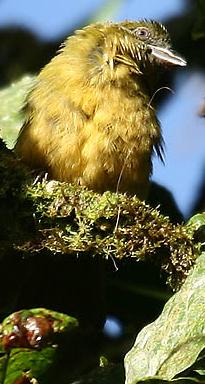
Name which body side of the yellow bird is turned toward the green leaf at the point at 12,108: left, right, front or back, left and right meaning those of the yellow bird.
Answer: right

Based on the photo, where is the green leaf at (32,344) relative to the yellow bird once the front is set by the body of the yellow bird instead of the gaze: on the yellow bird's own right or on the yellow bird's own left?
on the yellow bird's own right

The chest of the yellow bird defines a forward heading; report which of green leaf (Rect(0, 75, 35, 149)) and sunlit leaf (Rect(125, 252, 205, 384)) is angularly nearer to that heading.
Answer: the sunlit leaf

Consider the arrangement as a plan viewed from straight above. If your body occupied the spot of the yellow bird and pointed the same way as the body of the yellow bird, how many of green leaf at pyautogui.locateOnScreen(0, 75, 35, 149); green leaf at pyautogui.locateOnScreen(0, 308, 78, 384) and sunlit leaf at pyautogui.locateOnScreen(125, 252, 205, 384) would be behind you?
1

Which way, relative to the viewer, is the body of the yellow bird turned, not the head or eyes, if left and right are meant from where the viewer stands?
facing the viewer and to the right of the viewer

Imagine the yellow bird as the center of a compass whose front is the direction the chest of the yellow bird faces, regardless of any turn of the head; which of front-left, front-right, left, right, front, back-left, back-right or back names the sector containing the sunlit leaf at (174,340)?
front-left
